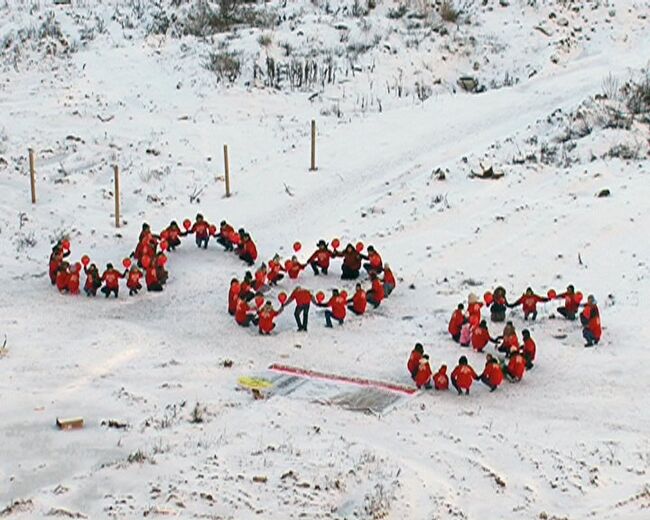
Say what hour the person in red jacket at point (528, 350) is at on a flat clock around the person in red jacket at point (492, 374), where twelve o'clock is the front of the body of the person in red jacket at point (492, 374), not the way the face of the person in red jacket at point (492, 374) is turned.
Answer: the person in red jacket at point (528, 350) is roughly at 1 o'clock from the person in red jacket at point (492, 374).

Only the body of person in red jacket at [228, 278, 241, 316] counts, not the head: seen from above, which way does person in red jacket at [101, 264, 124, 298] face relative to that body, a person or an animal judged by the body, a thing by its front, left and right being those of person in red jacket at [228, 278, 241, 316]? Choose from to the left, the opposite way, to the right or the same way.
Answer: to the left

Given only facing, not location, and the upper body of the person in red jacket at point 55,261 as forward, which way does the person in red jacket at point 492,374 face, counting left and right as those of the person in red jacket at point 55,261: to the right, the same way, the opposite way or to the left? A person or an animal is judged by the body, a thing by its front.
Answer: to the left

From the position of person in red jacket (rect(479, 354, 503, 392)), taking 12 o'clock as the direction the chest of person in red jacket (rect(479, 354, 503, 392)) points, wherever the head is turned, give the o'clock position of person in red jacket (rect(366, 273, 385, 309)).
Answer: person in red jacket (rect(366, 273, 385, 309)) is roughly at 11 o'clock from person in red jacket (rect(479, 354, 503, 392)).

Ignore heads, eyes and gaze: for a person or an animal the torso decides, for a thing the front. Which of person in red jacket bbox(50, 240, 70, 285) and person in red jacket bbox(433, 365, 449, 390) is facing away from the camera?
person in red jacket bbox(433, 365, 449, 390)

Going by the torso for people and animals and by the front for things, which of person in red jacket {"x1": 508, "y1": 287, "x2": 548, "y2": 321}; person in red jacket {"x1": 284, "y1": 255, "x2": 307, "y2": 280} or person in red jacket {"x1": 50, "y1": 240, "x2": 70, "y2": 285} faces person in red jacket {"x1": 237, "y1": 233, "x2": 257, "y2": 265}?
person in red jacket {"x1": 50, "y1": 240, "x2": 70, "y2": 285}

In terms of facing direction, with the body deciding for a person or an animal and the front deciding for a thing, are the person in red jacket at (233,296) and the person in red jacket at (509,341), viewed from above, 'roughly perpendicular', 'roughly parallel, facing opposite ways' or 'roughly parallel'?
roughly perpendicular

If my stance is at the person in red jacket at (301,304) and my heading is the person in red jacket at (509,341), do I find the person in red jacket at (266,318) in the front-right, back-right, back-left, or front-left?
back-right

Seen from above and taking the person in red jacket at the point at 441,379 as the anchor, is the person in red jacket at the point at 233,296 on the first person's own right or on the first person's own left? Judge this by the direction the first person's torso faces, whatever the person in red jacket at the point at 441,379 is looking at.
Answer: on the first person's own left

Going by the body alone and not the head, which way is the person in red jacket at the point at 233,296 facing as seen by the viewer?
to the viewer's right

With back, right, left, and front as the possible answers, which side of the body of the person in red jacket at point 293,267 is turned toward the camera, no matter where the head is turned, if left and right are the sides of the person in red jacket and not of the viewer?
front

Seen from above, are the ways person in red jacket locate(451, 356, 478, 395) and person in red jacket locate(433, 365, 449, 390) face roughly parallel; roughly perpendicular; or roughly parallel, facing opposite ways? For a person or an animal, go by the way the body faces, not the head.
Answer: roughly parallel

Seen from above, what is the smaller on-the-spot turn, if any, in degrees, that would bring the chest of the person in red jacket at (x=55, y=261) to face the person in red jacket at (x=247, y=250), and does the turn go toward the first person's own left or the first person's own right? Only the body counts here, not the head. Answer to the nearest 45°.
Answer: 0° — they already face them

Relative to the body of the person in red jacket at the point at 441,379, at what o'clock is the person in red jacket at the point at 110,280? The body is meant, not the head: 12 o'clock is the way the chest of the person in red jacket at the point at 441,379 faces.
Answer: the person in red jacket at the point at 110,280 is roughly at 10 o'clock from the person in red jacket at the point at 441,379.

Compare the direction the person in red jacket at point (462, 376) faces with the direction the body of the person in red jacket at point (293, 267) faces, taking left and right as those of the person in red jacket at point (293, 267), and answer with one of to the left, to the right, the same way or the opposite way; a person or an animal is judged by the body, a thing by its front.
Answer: the opposite way

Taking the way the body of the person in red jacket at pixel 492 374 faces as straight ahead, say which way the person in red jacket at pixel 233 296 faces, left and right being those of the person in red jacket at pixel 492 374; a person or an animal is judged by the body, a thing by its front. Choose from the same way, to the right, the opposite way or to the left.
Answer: to the right

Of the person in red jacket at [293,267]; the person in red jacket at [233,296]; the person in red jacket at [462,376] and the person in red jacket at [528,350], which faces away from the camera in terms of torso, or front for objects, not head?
the person in red jacket at [462,376]

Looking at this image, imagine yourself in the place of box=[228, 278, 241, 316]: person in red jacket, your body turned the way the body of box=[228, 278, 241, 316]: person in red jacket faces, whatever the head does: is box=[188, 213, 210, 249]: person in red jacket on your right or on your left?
on your left
